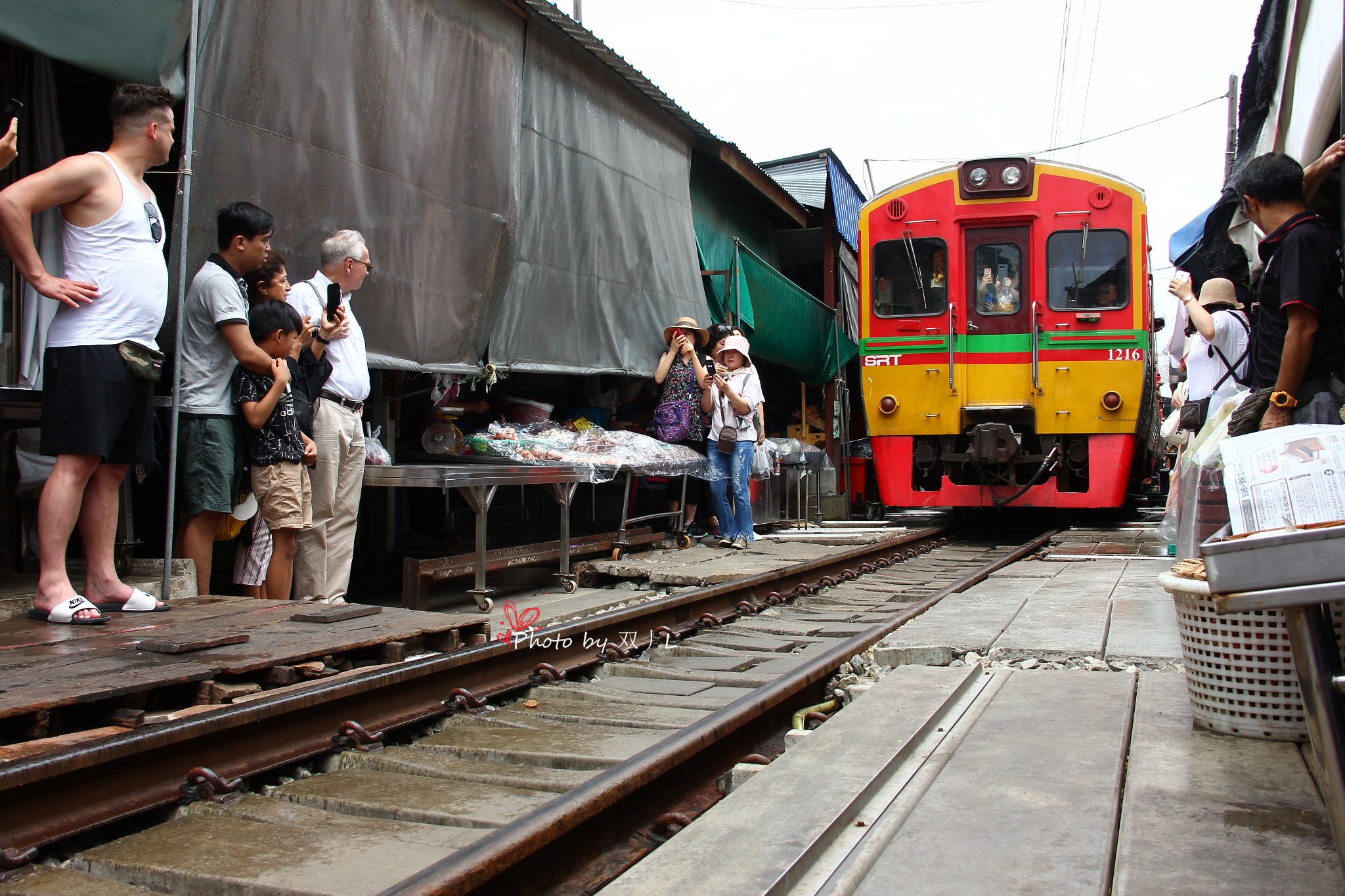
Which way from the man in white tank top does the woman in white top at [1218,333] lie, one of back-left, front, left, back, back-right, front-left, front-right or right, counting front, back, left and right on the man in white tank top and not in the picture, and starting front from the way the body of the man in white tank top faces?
front

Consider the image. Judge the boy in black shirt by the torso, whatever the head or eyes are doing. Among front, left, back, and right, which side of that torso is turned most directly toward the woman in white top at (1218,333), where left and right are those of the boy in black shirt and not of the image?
front

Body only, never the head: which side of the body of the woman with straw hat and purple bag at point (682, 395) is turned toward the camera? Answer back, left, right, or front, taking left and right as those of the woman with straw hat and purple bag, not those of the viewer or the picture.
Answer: front

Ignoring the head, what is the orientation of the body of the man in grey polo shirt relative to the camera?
to the viewer's right

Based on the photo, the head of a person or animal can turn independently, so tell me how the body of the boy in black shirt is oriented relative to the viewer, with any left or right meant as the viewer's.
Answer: facing to the right of the viewer

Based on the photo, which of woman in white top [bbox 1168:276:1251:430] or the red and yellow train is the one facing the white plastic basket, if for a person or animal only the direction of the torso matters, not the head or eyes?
the red and yellow train

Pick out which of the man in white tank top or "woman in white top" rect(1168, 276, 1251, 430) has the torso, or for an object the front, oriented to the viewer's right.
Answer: the man in white tank top

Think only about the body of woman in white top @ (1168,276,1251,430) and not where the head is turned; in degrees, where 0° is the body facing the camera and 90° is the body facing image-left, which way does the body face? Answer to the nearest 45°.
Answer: approximately 135°

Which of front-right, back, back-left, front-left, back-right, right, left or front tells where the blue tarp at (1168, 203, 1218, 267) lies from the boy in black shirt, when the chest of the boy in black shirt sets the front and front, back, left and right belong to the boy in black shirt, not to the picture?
front

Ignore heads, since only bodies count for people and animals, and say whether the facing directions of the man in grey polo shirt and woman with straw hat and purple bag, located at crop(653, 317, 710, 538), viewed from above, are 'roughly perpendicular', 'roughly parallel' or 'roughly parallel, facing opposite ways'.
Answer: roughly perpendicular

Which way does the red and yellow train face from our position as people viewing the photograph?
facing the viewer

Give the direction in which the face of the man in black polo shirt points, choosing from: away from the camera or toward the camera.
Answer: away from the camera

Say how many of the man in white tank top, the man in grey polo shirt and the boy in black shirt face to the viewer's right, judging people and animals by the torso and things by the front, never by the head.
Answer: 3

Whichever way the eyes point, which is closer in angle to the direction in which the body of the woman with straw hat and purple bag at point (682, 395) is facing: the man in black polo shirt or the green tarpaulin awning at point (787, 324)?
the man in black polo shirt

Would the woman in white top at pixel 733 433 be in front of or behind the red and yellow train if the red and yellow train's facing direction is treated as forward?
in front

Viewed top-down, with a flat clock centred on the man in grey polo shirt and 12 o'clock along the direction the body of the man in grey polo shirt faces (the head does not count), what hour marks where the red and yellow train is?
The red and yellow train is roughly at 11 o'clock from the man in grey polo shirt.

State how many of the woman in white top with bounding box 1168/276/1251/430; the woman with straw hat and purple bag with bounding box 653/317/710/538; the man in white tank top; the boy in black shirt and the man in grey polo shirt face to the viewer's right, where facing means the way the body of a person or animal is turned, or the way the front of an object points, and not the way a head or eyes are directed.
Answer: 3

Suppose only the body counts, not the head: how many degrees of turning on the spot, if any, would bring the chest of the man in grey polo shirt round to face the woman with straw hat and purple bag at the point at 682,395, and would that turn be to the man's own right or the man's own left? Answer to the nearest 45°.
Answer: approximately 45° to the man's own left
